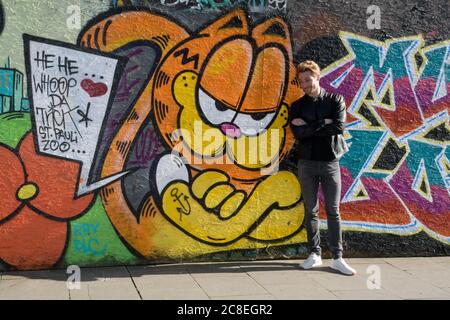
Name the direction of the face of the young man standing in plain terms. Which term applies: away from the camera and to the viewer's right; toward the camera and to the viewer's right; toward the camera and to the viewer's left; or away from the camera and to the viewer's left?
toward the camera and to the viewer's left

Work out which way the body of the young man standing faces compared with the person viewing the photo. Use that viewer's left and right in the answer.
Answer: facing the viewer
